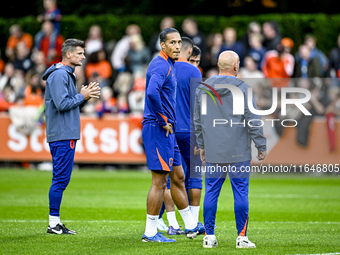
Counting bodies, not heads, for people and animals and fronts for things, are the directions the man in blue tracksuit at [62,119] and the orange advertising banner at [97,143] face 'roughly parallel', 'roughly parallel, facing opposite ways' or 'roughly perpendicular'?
roughly perpendicular

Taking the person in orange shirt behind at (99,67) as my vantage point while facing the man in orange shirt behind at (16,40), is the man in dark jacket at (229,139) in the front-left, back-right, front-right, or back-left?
back-left

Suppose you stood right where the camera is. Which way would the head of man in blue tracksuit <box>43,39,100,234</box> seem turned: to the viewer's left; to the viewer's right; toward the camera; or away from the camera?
to the viewer's right

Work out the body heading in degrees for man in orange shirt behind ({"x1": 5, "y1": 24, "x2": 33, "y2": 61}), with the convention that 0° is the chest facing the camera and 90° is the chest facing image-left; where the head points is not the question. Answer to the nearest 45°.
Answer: approximately 0°

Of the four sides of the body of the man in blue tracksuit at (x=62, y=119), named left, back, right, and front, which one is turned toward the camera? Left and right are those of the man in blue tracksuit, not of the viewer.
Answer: right

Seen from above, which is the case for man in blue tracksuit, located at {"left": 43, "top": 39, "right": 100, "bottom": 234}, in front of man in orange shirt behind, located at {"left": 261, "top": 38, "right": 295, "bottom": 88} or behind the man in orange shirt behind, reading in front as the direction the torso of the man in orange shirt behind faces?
in front

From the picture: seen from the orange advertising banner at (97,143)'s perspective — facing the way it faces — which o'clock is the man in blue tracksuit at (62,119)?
The man in blue tracksuit is roughly at 12 o'clock from the orange advertising banner.

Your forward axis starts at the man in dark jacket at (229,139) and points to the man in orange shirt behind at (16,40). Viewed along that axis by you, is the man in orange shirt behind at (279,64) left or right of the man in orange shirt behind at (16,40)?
right

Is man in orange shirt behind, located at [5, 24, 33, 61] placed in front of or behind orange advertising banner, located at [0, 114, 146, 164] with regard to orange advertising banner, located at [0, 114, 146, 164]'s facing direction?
behind

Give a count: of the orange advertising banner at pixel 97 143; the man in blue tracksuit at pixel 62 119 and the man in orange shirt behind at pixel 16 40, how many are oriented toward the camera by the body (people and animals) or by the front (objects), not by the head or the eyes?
2

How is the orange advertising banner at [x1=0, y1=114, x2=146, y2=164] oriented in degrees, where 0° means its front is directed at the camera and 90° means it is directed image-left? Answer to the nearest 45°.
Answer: approximately 0°

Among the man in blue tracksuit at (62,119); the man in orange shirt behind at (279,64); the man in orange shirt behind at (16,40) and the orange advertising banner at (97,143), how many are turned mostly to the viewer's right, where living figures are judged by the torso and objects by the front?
1
